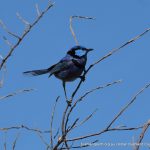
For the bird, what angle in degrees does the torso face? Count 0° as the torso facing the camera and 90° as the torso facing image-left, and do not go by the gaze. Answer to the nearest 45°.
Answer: approximately 270°

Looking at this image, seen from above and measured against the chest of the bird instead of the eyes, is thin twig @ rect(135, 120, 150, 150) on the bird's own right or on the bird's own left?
on the bird's own right
